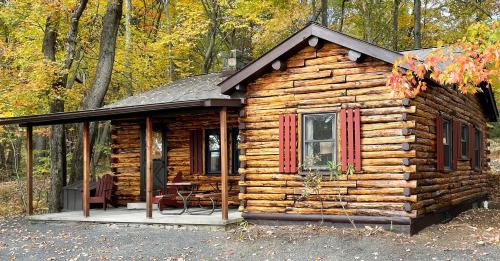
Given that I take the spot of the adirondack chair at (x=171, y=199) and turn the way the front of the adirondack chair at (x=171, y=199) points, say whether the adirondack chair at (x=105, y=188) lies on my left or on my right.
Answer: on my right

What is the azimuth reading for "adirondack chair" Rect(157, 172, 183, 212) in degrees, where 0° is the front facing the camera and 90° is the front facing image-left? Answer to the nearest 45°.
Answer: approximately 45°

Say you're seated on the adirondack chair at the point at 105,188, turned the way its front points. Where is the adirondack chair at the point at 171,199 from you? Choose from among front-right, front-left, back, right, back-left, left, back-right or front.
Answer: left
